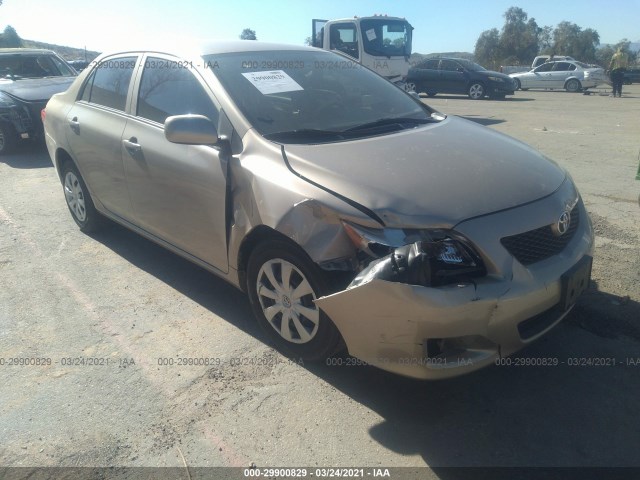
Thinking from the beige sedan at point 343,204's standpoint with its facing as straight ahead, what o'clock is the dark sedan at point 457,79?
The dark sedan is roughly at 8 o'clock from the beige sedan.

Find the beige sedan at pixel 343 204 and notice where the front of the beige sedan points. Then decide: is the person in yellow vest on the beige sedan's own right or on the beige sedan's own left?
on the beige sedan's own left

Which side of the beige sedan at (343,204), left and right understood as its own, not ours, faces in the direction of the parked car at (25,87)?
back

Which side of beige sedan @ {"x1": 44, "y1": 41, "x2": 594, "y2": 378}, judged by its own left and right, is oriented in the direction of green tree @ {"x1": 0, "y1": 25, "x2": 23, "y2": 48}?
back

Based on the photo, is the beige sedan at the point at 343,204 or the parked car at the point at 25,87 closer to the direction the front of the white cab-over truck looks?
the beige sedan

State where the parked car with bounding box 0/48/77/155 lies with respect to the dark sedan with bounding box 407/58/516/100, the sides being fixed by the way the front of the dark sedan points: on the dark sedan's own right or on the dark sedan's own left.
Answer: on the dark sedan's own right
